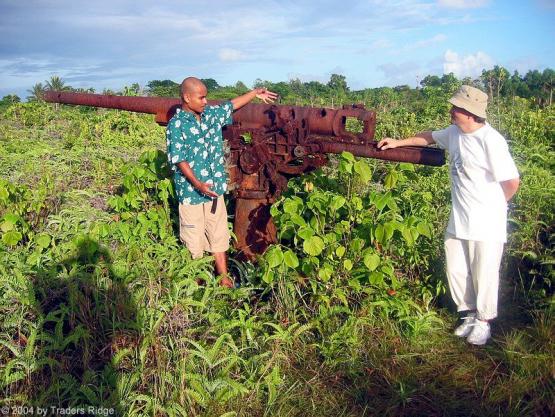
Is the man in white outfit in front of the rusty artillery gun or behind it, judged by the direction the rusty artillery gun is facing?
behind

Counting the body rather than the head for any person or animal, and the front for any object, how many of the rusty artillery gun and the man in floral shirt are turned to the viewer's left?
1

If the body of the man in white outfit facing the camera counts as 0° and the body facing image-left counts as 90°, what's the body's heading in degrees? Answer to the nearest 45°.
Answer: approximately 45°

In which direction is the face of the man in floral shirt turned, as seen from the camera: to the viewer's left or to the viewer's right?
to the viewer's right

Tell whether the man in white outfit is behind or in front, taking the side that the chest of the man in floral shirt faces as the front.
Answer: in front

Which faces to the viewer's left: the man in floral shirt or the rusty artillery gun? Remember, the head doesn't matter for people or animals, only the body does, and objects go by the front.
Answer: the rusty artillery gun

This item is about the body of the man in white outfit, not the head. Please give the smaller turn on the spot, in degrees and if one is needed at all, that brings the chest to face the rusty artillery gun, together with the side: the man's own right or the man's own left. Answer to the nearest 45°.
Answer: approximately 45° to the man's own right

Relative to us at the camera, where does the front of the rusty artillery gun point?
facing to the left of the viewer

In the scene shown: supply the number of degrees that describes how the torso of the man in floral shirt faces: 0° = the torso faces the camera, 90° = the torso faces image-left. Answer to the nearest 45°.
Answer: approximately 315°

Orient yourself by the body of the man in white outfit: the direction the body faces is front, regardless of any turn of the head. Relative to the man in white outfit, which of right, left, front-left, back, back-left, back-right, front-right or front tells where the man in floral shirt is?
front-right
